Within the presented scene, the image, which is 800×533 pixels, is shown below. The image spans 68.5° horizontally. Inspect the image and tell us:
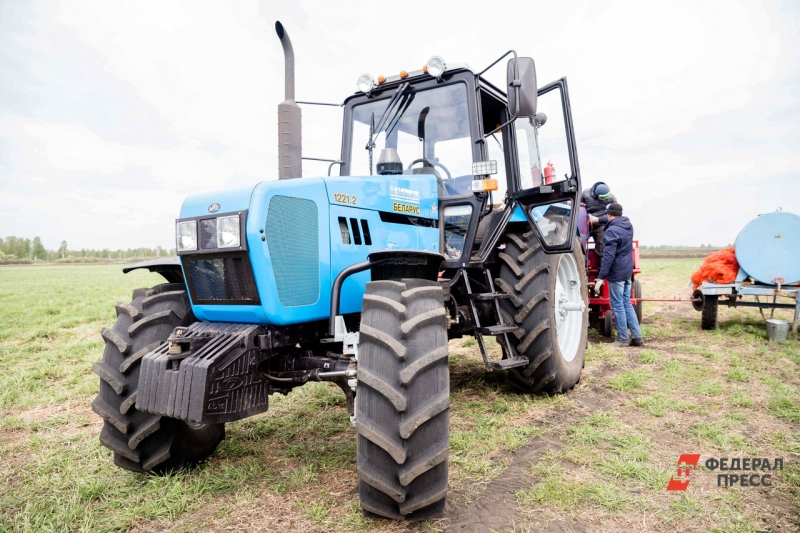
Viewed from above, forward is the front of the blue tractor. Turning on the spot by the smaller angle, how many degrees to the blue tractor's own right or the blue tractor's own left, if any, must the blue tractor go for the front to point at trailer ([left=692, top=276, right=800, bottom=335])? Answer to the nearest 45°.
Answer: approximately 180°

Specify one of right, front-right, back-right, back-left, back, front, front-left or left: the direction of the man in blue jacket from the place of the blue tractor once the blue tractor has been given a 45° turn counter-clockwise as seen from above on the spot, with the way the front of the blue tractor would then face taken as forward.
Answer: back-left

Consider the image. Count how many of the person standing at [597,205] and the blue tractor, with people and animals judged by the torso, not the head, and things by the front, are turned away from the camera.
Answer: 0

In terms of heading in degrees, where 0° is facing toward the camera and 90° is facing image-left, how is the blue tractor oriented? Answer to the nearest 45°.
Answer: approximately 45°

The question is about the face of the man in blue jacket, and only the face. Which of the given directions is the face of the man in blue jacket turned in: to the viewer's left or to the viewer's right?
to the viewer's left
